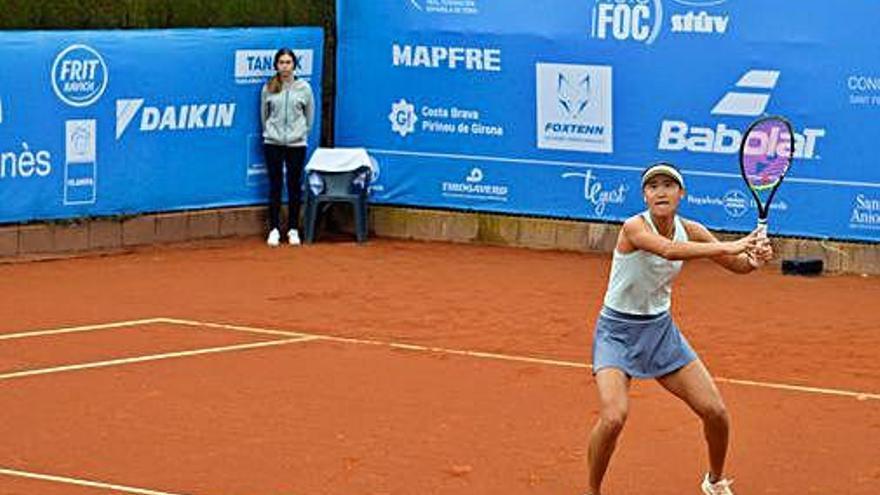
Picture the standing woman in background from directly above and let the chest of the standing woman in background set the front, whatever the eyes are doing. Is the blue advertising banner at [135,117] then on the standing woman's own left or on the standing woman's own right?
on the standing woman's own right

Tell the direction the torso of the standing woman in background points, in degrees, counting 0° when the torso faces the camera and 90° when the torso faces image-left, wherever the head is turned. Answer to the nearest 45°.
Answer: approximately 0°

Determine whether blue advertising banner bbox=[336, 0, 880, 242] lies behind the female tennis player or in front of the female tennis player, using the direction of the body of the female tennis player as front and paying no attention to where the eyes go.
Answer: behind

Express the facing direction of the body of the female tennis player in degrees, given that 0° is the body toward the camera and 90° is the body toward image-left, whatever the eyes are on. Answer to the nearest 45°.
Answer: approximately 315°

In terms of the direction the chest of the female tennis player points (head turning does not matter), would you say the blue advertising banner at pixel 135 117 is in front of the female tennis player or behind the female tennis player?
behind

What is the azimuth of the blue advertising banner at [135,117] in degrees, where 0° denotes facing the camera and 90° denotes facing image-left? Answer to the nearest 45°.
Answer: approximately 315°

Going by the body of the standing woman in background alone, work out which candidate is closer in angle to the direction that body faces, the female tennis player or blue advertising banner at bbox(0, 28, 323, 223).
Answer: the female tennis player

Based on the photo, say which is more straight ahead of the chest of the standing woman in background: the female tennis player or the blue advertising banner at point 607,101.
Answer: the female tennis player

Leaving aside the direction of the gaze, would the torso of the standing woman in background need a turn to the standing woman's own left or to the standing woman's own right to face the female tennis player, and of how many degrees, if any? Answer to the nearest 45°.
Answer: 0° — they already face them

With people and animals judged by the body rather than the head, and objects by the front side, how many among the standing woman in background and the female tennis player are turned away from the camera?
0
